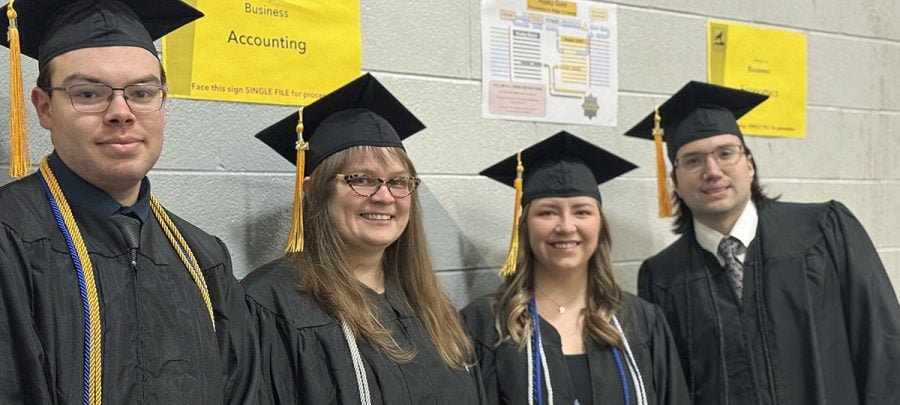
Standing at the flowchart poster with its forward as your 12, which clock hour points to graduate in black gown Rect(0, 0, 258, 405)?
The graduate in black gown is roughly at 1 o'clock from the flowchart poster.

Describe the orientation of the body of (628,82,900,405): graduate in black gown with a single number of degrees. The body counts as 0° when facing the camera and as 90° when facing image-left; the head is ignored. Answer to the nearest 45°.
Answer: approximately 45°

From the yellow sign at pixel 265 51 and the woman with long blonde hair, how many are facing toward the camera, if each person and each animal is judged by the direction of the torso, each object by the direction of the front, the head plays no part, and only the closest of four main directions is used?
2

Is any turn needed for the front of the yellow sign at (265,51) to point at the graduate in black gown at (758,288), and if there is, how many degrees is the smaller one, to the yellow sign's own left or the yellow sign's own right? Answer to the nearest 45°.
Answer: approximately 90° to the yellow sign's own left

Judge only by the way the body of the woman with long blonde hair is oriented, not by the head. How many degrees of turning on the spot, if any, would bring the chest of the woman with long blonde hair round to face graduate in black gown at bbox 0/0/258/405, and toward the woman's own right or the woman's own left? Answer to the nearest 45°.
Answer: approximately 45° to the woman's own right

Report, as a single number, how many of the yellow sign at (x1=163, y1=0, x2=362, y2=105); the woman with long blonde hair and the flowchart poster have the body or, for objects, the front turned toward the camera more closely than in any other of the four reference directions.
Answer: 3

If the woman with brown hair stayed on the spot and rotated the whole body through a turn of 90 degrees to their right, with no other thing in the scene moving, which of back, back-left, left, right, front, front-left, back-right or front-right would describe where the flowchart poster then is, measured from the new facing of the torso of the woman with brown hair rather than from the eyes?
back

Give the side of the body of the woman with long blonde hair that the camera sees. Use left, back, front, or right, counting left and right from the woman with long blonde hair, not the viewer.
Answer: front

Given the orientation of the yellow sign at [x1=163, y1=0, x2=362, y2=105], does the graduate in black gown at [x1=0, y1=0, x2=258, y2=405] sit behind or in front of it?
in front

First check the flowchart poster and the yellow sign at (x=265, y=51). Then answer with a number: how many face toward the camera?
2

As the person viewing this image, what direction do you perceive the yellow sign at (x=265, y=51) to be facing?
facing the viewer

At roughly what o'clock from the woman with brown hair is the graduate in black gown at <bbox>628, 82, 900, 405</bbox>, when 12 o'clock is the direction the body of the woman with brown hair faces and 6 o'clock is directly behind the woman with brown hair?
The graduate in black gown is roughly at 10 o'clock from the woman with brown hair.

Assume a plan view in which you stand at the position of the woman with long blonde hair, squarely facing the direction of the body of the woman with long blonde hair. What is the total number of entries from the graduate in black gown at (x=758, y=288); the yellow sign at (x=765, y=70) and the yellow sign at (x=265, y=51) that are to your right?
1

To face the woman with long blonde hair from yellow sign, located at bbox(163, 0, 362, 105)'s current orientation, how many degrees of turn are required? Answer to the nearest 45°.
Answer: approximately 90° to its left

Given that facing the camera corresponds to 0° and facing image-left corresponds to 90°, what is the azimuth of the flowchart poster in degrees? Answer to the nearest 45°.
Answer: approximately 0°
